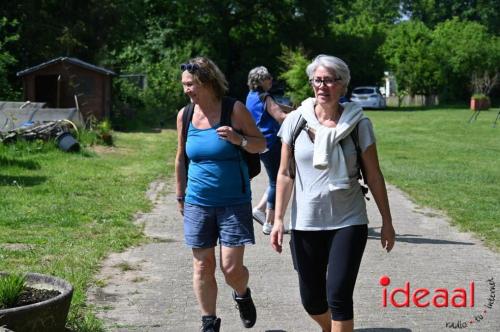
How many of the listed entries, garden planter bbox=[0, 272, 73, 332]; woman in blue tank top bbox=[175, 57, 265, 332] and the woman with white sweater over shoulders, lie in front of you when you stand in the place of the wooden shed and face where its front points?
3

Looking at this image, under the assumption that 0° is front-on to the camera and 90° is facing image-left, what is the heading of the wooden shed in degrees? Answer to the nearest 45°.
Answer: approximately 0°

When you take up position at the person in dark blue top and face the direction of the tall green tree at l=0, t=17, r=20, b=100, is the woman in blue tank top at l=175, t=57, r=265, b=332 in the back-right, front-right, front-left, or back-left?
back-left

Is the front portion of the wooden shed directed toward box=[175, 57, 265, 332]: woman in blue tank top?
yes

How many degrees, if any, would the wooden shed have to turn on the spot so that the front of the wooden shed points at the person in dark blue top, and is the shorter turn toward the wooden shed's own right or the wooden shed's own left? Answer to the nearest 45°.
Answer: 0° — it already faces them

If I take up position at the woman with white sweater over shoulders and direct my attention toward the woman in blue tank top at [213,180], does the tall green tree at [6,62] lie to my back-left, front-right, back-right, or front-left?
front-right

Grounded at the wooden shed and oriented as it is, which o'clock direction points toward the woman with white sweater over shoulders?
The woman with white sweater over shoulders is roughly at 12 o'clock from the wooden shed.

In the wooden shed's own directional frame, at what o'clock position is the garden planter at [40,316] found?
The garden planter is roughly at 12 o'clock from the wooden shed.
